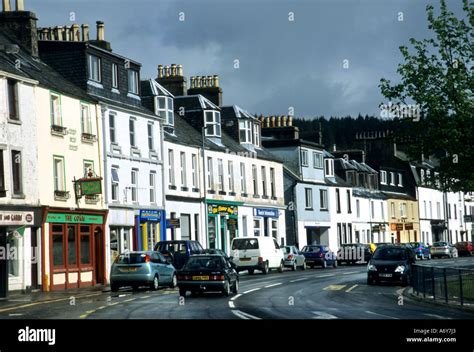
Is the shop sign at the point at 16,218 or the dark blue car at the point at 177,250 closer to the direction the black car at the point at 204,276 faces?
the dark blue car

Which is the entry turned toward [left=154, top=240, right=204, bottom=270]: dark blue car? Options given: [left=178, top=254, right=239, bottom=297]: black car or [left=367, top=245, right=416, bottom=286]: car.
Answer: [left=178, top=254, right=239, bottom=297]: black car

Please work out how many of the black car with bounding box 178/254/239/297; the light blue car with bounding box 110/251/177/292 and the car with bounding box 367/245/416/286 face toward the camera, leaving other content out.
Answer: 1

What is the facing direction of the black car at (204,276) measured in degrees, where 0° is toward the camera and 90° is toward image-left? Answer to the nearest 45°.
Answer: approximately 180°

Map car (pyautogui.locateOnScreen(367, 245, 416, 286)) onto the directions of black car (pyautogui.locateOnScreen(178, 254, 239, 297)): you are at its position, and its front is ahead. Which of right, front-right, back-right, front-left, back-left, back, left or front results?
front-right

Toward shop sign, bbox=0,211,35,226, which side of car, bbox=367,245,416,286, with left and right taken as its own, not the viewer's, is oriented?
right

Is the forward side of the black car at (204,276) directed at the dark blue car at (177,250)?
yes

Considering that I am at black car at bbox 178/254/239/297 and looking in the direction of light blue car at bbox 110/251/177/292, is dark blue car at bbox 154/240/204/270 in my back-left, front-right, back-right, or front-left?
front-right

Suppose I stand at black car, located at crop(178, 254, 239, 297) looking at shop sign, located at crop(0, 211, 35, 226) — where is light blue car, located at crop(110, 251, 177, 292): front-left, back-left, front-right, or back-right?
front-right

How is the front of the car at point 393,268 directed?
toward the camera

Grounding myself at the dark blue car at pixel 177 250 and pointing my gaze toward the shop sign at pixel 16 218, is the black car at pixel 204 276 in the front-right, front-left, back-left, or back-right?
front-left

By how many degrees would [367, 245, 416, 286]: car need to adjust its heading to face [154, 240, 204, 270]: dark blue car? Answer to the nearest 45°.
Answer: approximately 135° to its right

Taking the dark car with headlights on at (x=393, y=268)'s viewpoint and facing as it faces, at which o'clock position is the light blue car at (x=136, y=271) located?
The light blue car is roughly at 2 o'clock from the dark car with headlights on.

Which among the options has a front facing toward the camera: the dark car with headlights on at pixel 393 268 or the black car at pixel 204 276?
the dark car with headlights on

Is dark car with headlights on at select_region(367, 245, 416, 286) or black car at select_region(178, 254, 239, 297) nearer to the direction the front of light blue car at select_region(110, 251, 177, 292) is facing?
the dark car with headlights on
